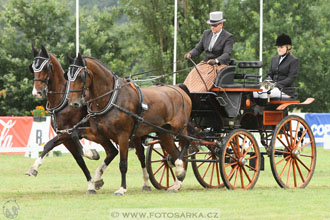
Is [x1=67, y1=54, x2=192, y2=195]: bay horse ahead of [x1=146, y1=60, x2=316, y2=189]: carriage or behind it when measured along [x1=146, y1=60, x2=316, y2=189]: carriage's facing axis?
ahead

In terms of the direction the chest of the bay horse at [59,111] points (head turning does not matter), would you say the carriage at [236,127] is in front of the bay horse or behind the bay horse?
behind

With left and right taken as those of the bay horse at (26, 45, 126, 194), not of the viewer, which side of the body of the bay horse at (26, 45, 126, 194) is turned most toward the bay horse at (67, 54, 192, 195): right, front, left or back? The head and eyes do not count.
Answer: left

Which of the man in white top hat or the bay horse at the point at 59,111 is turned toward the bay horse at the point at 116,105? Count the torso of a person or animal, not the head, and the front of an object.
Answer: the man in white top hat

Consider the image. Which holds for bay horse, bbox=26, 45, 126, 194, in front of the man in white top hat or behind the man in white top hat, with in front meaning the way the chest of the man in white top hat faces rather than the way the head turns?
in front

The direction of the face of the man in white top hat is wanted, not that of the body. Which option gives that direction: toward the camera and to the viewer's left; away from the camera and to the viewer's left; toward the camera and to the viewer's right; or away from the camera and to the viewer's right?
toward the camera and to the viewer's left

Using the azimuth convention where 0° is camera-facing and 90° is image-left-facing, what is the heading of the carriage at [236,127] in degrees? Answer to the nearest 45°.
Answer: approximately 45°

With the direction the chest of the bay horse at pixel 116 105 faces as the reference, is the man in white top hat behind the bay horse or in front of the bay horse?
behind

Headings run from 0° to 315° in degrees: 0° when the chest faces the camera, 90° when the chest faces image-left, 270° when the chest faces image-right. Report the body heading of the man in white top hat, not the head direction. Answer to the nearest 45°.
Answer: approximately 45°

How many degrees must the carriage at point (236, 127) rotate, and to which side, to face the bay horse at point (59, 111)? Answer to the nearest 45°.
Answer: approximately 45° to its right
